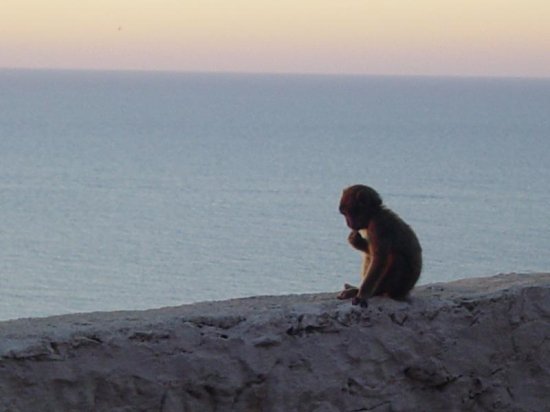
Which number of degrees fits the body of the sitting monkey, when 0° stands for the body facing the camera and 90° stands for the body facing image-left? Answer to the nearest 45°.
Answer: approximately 90°
